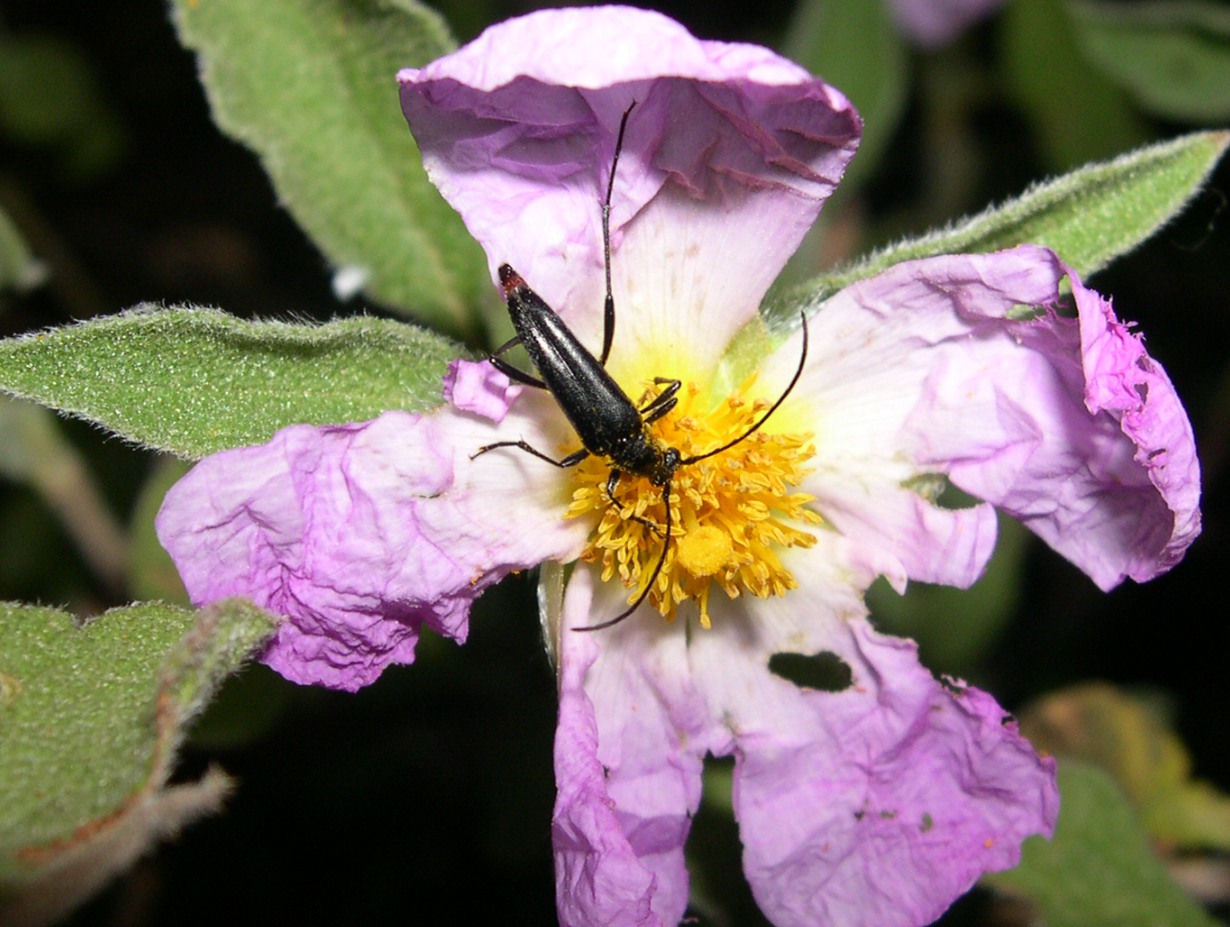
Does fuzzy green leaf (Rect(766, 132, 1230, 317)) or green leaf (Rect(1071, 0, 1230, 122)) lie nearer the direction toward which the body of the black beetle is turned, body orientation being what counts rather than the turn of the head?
the fuzzy green leaf

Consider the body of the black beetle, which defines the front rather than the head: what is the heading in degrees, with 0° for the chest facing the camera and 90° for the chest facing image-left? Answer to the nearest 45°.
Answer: approximately 315°

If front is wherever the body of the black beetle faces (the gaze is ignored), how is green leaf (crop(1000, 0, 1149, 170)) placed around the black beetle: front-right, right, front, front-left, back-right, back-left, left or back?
left

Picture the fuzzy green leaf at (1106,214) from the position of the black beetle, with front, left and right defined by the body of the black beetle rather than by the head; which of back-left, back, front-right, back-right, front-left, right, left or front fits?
front-left

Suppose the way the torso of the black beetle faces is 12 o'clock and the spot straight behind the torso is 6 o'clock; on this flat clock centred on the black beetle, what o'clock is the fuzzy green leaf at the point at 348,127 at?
The fuzzy green leaf is roughly at 7 o'clock from the black beetle.
